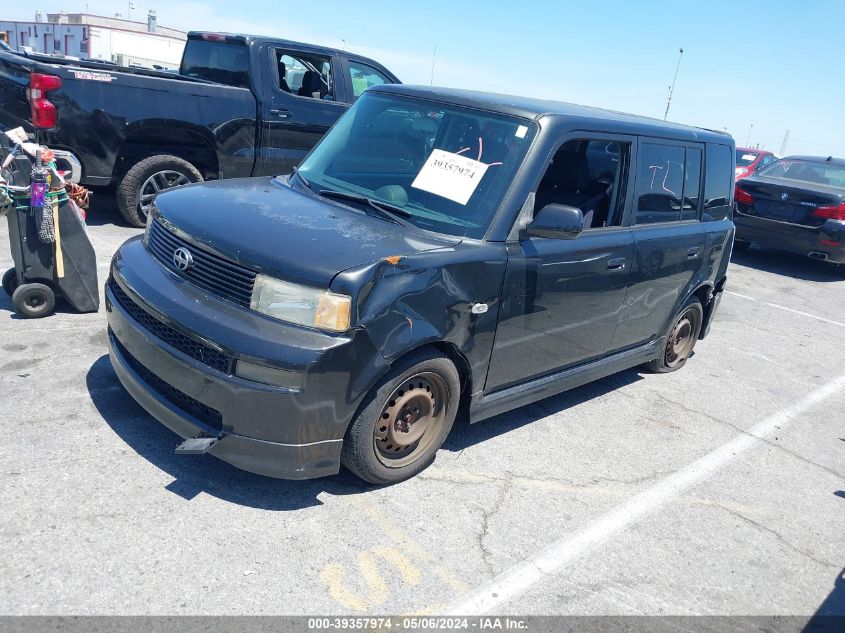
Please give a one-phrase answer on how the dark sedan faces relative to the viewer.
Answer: facing away from the viewer and to the right of the viewer

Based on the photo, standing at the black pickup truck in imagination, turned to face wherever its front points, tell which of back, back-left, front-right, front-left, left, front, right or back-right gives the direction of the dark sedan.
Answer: front-right

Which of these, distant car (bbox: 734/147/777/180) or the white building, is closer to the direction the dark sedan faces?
the distant car

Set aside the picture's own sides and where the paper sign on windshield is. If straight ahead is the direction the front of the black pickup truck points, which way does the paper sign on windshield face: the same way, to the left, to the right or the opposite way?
the opposite way

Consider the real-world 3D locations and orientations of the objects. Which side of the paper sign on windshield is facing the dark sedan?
back

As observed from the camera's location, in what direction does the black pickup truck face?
facing away from the viewer and to the right of the viewer

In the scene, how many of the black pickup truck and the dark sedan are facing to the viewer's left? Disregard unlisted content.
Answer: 0

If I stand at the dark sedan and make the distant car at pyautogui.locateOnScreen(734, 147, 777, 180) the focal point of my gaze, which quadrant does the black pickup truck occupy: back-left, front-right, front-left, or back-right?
back-left

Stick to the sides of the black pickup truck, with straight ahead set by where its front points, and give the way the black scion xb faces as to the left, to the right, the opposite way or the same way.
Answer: the opposite way

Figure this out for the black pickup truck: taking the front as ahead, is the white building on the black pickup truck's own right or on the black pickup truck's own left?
on the black pickup truck's own left

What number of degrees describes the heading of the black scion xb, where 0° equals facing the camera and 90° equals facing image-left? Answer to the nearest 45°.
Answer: approximately 45°

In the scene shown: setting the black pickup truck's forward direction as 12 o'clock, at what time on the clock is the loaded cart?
The loaded cart is roughly at 5 o'clock from the black pickup truck.

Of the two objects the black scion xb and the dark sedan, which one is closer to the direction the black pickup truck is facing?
the dark sedan

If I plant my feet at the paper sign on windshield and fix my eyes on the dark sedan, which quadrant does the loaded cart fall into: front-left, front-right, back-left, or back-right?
back-left
